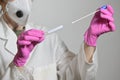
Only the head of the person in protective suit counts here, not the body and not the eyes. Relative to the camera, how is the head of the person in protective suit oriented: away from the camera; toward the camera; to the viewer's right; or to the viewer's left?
to the viewer's right

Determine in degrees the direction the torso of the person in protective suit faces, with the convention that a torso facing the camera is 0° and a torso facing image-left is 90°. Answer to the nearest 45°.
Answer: approximately 0°
